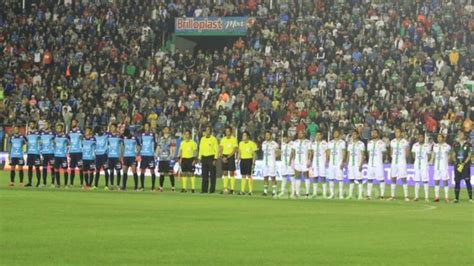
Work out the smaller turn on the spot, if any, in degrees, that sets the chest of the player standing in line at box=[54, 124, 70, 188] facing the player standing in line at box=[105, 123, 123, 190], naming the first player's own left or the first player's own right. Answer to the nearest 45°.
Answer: approximately 45° to the first player's own left

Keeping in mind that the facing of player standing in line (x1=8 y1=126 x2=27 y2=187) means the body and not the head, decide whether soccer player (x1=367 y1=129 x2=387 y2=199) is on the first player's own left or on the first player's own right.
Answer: on the first player's own left

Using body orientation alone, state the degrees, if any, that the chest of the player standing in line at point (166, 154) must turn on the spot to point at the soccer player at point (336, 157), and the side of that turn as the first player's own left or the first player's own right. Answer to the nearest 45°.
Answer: approximately 90° to the first player's own left

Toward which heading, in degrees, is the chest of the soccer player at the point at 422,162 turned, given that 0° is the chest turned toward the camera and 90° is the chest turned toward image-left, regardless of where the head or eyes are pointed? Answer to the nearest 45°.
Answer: approximately 0°

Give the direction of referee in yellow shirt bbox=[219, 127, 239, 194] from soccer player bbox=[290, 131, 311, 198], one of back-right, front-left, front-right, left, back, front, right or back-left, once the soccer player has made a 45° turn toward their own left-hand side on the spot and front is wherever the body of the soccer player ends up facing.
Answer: back-right

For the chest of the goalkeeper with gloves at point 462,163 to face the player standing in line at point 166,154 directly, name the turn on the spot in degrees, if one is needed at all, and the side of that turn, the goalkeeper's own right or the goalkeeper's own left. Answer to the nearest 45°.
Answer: approximately 90° to the goalkeeper's own right

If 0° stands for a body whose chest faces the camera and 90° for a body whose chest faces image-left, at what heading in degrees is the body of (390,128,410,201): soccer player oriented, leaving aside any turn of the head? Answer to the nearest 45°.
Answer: approximately 0°

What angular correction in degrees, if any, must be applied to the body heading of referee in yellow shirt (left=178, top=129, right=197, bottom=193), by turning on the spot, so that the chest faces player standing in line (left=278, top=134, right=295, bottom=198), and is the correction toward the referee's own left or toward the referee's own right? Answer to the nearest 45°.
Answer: approximately 90° to the referee's own left
